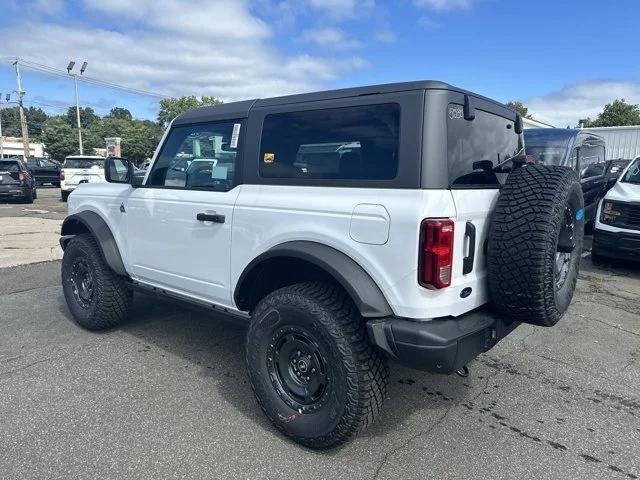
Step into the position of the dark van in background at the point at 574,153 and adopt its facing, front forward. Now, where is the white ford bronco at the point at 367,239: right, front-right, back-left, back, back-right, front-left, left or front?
front-left

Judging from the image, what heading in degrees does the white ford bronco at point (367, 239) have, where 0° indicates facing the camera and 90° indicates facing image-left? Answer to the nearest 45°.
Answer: approximately 135°

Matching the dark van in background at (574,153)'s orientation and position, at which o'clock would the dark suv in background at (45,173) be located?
the dark suv in background at (45,173) is roughly at 2 o'clock from the dark van in background at (574,153).

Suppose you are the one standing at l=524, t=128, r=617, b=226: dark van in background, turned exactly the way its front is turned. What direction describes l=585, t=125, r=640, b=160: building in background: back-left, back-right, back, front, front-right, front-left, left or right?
back-right

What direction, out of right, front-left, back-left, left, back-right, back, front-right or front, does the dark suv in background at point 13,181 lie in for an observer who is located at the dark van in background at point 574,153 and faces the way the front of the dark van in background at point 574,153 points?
front-right

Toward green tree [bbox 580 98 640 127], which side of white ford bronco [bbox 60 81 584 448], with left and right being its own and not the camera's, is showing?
right

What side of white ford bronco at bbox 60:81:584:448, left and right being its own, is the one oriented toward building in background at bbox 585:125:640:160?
right

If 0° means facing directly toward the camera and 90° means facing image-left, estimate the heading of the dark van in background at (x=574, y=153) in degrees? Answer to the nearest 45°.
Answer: approximately 45°
